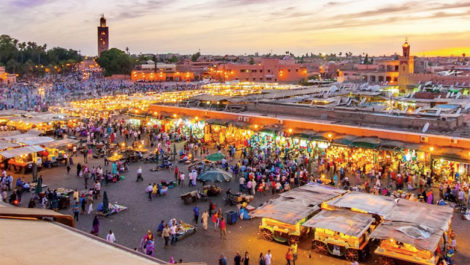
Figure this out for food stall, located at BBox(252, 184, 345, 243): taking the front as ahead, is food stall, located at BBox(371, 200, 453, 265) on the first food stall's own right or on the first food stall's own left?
on the first food stall's own left

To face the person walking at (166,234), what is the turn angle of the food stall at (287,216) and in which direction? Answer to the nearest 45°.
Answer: approximately 45° to its right

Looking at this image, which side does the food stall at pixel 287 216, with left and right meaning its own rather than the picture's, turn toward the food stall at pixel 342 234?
left

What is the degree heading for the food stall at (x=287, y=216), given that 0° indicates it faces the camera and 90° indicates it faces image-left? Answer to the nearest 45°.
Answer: approximately 45°

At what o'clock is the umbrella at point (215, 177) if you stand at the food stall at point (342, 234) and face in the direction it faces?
The umbrella is roughly at 3 o'clock from the food stall.

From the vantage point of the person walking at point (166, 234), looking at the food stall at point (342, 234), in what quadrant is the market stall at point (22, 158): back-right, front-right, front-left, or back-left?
back-left

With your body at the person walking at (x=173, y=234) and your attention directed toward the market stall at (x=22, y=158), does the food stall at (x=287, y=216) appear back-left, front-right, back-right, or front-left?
back-right
